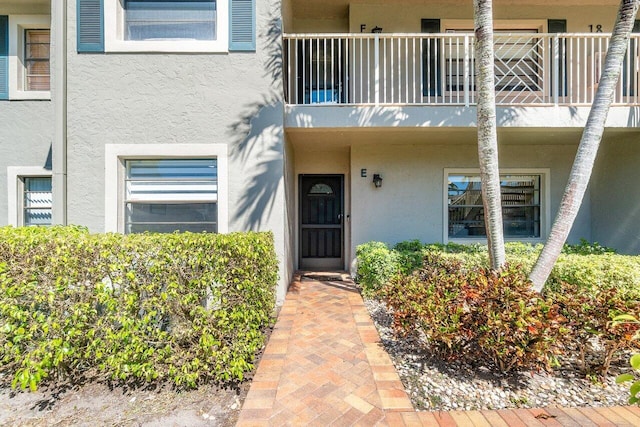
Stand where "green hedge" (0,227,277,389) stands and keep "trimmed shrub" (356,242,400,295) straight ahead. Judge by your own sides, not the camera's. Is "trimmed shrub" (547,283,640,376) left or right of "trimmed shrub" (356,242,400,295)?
right

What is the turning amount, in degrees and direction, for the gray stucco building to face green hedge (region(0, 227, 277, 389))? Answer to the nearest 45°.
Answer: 0° — it already faces it

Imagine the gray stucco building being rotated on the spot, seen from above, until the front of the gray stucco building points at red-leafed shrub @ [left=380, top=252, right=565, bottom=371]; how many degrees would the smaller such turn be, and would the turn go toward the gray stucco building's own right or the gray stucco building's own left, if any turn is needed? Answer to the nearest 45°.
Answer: approximately 45° to the gray stucco building's own left

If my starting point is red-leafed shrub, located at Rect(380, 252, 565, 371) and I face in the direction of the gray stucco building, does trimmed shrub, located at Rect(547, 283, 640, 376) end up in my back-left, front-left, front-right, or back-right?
back-right

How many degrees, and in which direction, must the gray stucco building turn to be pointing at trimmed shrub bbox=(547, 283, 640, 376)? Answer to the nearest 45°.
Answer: approximately 45° to its left

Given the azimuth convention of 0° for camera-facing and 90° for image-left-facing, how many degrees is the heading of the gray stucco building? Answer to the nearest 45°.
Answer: approximately 0°
